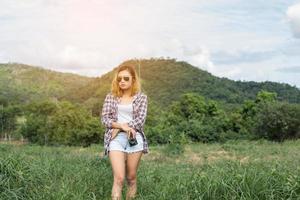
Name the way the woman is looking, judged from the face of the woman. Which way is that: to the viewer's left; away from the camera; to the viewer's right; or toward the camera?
toward the camera

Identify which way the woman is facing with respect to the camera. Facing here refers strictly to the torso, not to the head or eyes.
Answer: toward the camera

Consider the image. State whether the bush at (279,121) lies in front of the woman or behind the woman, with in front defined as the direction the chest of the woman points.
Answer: behind
